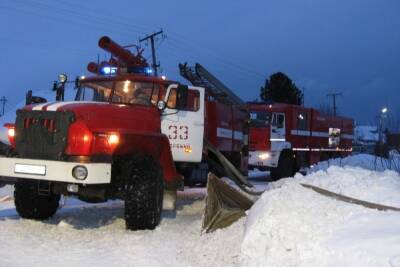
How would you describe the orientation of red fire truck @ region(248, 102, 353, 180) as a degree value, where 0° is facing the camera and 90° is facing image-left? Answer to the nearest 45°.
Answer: approximately 45°

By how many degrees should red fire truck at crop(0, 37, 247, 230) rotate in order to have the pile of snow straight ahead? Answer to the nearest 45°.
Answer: approximately 90° to its left

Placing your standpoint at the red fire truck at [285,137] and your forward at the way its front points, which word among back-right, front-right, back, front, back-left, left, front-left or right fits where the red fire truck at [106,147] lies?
front-left
